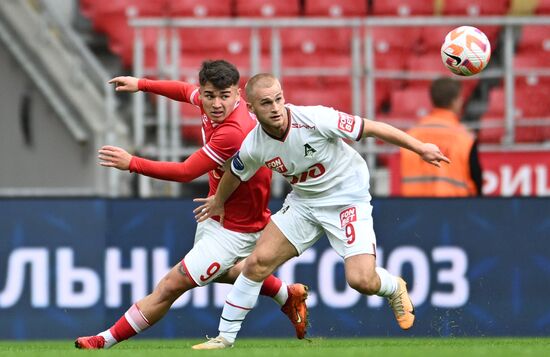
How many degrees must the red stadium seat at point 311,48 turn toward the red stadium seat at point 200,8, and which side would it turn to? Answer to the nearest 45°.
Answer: approximately 90° to its right

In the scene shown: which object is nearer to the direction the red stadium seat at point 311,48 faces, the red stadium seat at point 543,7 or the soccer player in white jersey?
the soccer player in white jersey

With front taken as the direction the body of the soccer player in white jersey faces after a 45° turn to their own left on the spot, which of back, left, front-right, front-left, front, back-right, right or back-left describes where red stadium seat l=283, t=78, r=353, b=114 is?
back

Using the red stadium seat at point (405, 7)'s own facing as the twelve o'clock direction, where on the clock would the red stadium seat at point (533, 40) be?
the red stadium seat at point (533, 40) is roughly at 9 o'clock from the red stadium seat at point (405, 7).

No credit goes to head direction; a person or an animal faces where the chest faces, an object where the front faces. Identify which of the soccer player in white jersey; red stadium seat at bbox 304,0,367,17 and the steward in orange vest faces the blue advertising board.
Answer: the red stadium seat

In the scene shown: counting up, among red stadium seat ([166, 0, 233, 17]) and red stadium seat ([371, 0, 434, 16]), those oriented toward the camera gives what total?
2

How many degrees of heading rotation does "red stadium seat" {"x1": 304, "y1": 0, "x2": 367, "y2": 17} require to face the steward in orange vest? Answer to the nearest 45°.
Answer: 0° — it already faces them

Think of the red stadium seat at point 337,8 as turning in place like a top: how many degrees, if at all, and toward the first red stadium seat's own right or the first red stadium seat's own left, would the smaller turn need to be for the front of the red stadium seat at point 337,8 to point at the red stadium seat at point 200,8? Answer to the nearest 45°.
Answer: approximately 90° to the first red stadium seat's own right

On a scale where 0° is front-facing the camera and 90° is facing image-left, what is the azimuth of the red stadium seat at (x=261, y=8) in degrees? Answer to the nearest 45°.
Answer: approximately 0°

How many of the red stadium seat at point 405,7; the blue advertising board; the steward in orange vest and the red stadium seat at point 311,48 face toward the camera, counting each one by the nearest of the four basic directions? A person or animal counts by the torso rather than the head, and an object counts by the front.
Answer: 3

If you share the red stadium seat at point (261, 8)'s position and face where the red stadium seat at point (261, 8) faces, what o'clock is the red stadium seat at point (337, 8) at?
the red stadium seat at point (337, 8) is roughly at 9 o'clock from the red stadium seat at point (261, 8).
